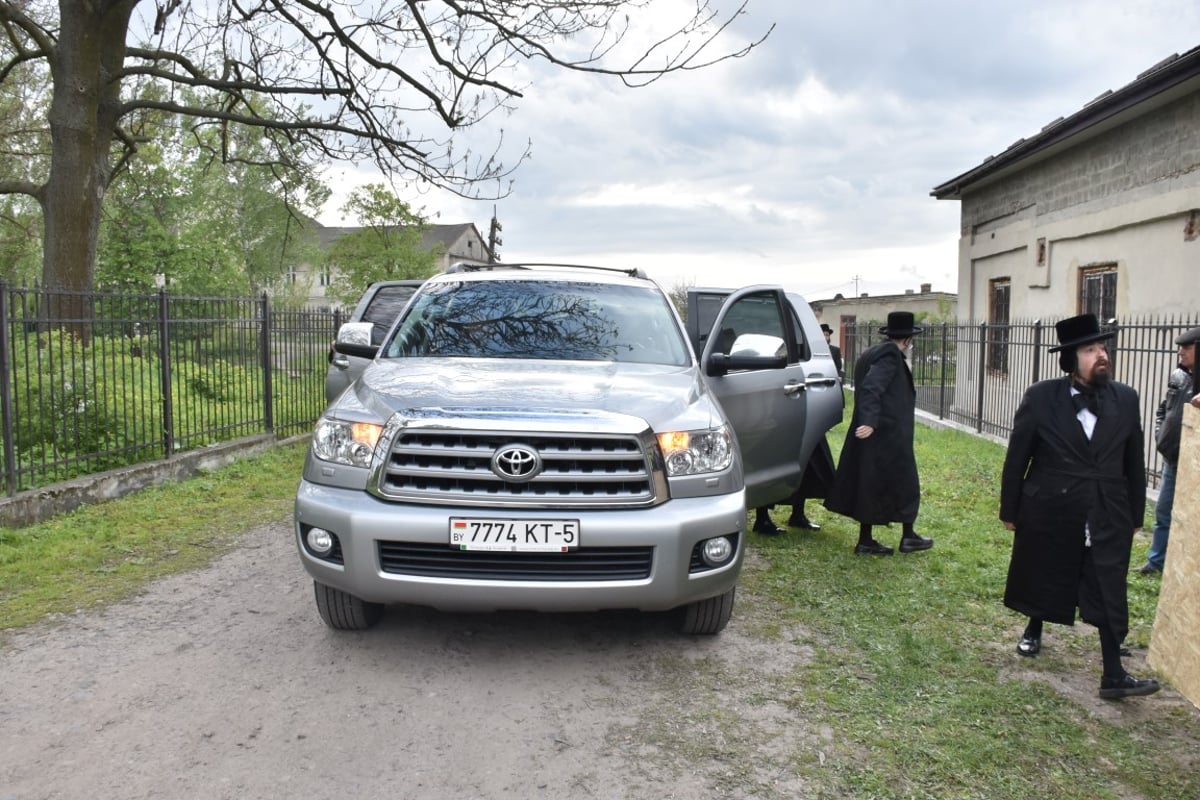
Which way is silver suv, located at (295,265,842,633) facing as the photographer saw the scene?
facing the viewer

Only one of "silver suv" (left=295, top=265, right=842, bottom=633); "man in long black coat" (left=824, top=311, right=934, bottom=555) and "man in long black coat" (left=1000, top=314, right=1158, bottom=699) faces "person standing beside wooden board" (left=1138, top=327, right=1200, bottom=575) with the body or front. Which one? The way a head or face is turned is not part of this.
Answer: "man in long black coat" (left=824, top=311, right=934, bottom=555)

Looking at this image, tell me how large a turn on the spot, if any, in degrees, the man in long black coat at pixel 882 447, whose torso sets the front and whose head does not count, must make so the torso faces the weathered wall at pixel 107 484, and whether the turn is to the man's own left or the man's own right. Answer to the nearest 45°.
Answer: approximately 180°

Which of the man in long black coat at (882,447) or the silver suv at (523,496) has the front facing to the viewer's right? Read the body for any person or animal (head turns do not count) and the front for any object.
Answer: the man in long black coat

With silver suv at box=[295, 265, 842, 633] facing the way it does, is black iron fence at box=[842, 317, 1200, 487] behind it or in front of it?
behind

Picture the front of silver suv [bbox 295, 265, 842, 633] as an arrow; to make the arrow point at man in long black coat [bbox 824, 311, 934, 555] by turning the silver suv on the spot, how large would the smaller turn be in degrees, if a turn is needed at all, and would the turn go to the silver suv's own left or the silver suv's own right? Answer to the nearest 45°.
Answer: approximately 135° to the silver suv's own left

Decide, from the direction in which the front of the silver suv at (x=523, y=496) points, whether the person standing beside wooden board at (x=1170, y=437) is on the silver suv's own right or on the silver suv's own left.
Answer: on the silver suv's own left

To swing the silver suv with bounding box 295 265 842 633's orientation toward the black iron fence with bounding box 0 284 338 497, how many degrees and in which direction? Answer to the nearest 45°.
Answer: approximately 135° to its right

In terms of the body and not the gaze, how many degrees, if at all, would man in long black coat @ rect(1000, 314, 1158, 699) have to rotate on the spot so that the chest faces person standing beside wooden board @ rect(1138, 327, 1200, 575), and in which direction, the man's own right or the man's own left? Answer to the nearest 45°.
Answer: approximately 135° to the man's own left

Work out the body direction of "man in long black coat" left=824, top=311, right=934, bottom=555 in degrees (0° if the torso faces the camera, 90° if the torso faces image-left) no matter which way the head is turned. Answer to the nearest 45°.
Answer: approximately 270°

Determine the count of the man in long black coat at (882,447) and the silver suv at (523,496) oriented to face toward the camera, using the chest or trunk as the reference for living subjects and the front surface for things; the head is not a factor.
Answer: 1

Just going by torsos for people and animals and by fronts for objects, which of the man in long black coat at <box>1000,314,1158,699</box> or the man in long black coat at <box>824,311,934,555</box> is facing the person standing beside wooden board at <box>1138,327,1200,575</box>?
the man in long black coat at <box>824,311,934,555</box>

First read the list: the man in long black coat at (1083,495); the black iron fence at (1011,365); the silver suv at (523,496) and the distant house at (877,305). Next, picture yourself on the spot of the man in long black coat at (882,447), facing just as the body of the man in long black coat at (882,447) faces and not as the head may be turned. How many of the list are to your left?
2

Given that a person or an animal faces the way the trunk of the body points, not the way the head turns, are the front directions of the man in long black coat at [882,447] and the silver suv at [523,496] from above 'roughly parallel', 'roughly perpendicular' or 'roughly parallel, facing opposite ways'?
roughly perpendicular
